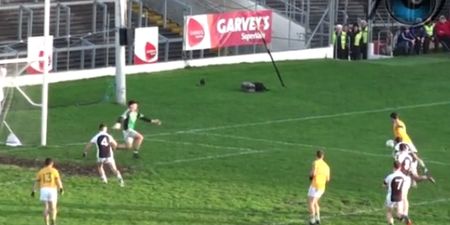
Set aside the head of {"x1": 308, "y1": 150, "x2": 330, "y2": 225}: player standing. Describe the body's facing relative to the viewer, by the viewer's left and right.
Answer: facing away from the viewer and to the left of the viewer

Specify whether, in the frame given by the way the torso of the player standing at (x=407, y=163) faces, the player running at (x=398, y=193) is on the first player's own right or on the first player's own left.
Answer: on the first player's own left

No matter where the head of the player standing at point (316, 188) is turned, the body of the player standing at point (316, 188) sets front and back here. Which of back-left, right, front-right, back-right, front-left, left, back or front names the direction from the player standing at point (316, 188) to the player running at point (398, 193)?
back-right

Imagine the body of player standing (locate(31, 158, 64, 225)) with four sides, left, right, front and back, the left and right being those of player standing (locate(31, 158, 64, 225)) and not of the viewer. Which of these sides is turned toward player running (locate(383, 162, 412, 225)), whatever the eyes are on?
right

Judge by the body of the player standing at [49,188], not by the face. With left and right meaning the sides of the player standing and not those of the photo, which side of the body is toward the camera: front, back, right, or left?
back

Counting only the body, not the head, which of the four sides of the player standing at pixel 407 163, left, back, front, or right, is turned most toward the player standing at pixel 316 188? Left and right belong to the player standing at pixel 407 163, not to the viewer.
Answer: left

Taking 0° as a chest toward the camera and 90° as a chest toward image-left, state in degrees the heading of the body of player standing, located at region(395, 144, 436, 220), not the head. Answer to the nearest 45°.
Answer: approximately 135°
